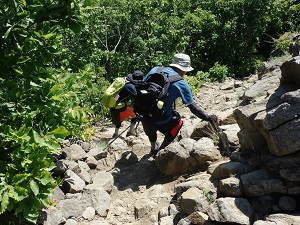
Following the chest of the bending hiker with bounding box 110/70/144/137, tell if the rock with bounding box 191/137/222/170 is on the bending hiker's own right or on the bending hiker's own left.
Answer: on the bending hiker's own right

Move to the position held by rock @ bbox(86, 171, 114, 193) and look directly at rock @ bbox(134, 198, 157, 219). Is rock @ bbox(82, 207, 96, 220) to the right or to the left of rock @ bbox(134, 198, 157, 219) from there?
right

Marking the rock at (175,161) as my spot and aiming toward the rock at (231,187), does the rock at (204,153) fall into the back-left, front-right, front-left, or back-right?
front-left

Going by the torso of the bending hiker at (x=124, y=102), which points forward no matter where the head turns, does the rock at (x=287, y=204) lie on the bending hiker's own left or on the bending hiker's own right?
on the bending hiker's own right

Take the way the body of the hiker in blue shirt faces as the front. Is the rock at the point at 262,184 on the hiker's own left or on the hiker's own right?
on the hiker's own right

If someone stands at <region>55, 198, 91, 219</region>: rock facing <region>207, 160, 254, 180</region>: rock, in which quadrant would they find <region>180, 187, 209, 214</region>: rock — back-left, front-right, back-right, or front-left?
front-right

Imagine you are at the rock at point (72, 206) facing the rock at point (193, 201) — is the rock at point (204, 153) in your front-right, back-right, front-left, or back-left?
front-left

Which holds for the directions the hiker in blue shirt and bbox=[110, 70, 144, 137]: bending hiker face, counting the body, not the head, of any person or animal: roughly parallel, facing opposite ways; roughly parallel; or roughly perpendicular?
roughly parallel
